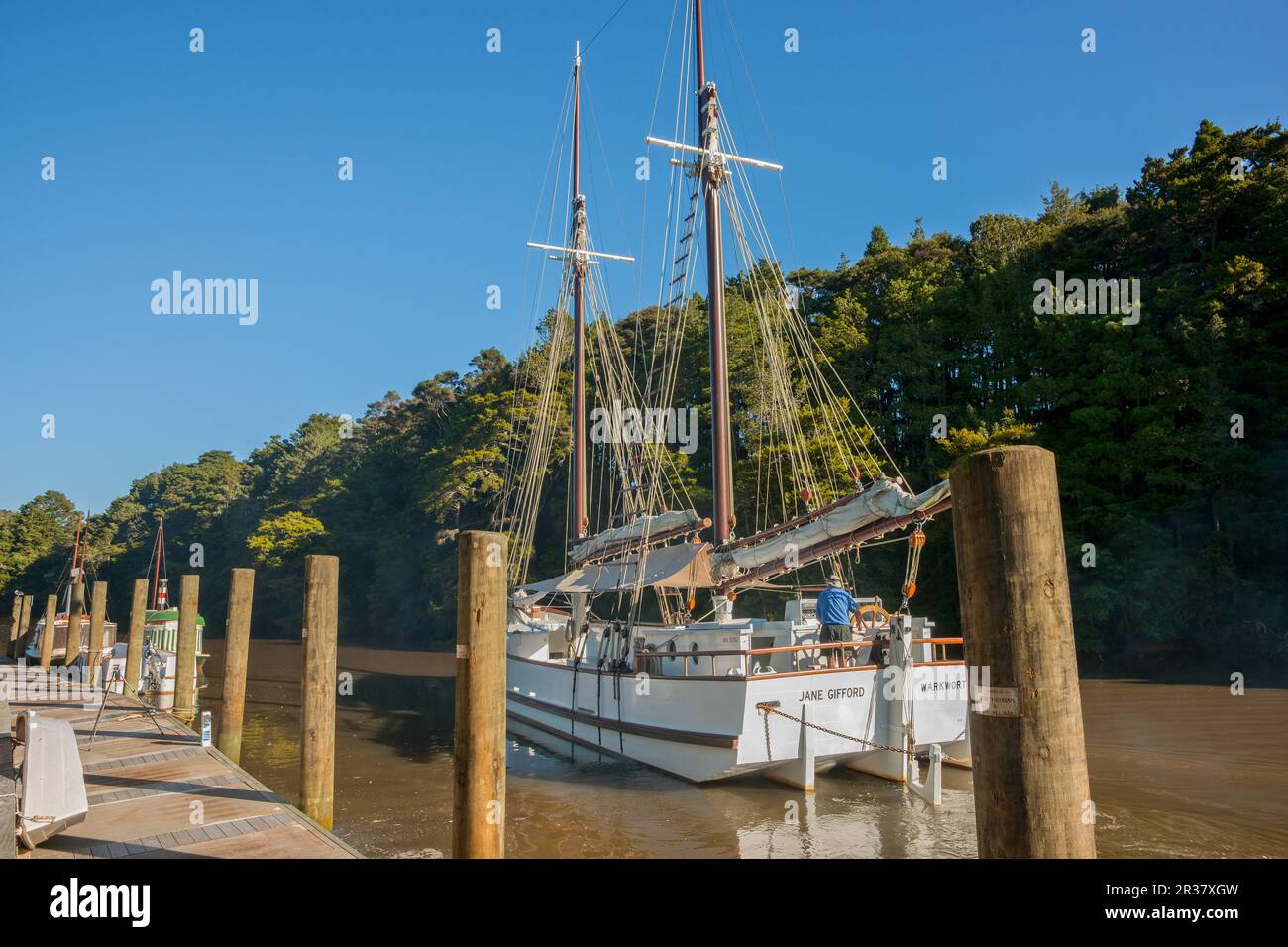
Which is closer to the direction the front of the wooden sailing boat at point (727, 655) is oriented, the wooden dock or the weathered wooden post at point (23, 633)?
the weathered wooden post

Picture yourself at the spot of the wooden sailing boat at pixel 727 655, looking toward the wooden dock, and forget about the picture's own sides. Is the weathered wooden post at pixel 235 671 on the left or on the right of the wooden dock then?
right

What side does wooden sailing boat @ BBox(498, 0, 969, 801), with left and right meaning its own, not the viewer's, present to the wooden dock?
left

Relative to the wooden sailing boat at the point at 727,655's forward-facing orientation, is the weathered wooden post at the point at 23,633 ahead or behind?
ahead

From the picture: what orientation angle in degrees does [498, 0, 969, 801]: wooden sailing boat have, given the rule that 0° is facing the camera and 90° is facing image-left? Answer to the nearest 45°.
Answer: approximately 135°

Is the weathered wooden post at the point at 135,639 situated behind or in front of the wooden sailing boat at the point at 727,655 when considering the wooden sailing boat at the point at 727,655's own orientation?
in front

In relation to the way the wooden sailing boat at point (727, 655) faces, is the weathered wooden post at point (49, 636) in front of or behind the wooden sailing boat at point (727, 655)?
in front

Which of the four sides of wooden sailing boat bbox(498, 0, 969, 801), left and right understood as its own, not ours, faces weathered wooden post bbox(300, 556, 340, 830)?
left

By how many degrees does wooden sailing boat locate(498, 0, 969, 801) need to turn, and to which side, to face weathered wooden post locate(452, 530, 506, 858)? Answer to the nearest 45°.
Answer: approximately 135° to its left

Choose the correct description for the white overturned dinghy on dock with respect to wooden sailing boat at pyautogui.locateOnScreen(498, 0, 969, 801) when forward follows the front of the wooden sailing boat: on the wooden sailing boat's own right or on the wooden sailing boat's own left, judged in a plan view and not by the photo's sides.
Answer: on the wooden sailing boat's own left

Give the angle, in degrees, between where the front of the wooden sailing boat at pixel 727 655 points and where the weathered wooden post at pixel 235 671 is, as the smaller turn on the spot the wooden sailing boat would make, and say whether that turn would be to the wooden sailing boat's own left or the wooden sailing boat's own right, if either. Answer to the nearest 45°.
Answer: approximately 45° to the wooden sailing boat's own left
